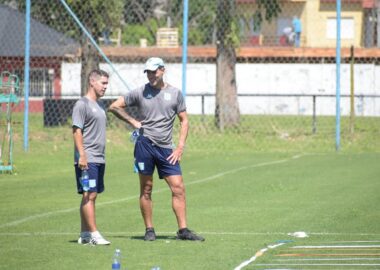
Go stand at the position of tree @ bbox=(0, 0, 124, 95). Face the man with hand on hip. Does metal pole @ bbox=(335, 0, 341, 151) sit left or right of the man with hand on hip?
left

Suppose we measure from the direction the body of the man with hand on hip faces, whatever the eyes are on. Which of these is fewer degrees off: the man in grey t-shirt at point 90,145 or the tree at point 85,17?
the man in grey t-shirt

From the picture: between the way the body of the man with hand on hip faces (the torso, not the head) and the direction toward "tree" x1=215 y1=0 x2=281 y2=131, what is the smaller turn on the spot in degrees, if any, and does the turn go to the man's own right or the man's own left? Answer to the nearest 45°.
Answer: approximately 180°

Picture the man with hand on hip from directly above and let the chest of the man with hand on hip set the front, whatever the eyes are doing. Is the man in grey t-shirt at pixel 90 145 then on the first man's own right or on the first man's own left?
on the first man's own right

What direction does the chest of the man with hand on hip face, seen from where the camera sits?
toward the camera

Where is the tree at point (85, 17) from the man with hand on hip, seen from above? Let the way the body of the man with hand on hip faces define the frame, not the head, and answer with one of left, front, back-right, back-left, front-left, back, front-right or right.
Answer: back
